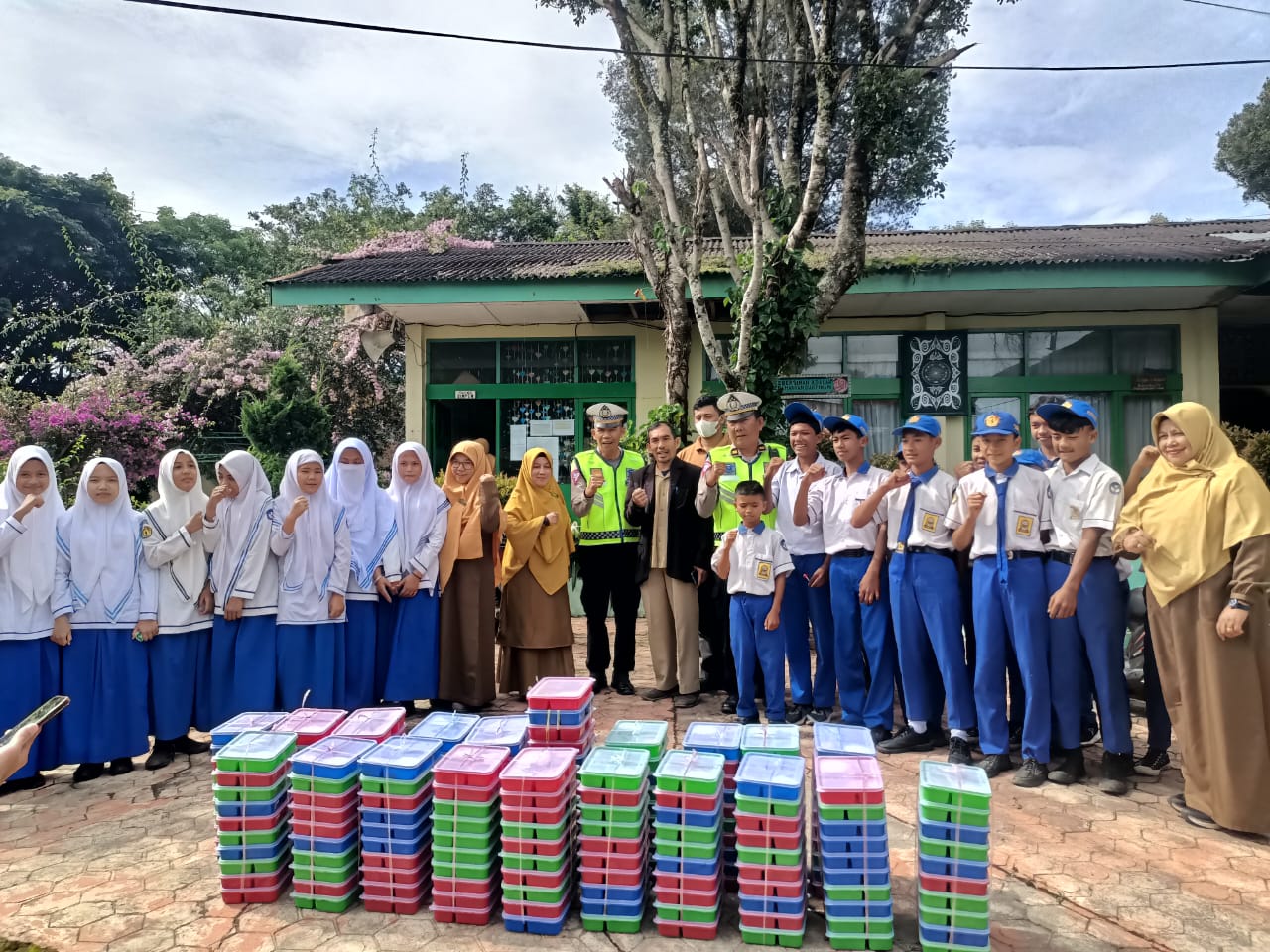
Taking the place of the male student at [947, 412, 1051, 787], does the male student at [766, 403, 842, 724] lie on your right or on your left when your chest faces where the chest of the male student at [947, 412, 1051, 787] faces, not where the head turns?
on your right

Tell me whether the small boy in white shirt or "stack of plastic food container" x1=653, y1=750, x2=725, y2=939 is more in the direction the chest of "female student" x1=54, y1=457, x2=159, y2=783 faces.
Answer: the stack of plastic food container

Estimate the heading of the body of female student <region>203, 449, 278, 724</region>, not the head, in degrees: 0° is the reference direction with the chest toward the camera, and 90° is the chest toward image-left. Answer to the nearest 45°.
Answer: approximately 45°

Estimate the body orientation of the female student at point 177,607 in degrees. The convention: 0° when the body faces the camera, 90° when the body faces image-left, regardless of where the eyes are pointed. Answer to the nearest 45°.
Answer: approximately 315°

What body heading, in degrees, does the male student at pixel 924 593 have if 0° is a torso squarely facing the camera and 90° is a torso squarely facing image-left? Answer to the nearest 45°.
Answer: approximately 45°

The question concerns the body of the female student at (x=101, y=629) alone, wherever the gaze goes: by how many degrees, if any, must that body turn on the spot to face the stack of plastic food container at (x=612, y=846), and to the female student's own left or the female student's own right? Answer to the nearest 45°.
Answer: approximately 45° to the female student's own left
